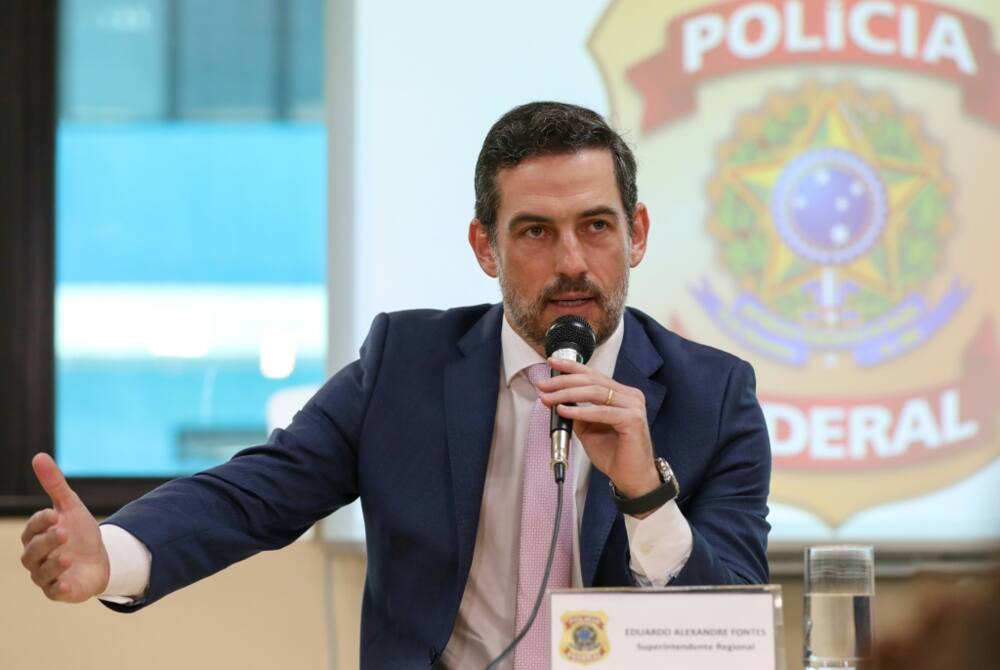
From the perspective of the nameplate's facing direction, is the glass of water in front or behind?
behind

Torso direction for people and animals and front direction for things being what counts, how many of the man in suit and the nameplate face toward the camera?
2

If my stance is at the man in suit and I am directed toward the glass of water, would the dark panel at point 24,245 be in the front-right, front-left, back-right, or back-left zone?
back-left

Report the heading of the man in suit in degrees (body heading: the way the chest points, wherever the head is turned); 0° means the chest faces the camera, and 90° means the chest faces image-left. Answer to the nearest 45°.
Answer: approximately 0°

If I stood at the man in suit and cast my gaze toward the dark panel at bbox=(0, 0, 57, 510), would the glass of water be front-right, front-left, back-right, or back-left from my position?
back-right

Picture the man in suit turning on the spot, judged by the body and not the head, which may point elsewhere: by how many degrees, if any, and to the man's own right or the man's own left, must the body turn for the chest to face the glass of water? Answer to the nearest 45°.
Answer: approximately 90° to the man's own left

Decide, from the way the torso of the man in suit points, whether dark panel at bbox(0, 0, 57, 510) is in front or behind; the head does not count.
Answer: behind

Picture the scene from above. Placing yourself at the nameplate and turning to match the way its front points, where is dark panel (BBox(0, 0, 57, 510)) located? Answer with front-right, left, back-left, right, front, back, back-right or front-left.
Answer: back-right
